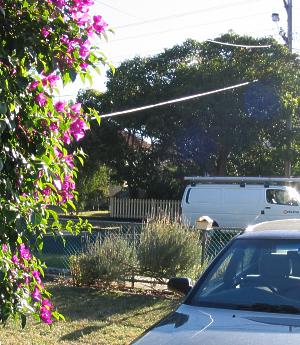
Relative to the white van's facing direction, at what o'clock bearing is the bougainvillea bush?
The bougainvillea bush is roughly at 3 o'clock from the white van.

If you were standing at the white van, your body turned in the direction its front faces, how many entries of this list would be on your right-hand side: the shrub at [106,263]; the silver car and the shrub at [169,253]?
3

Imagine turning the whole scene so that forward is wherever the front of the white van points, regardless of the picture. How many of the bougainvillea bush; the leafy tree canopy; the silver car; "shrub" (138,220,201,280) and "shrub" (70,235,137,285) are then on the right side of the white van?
4

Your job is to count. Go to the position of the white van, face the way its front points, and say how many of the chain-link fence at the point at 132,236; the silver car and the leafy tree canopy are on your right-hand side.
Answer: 2

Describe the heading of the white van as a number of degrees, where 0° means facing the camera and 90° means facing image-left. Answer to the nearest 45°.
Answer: approximately 270°

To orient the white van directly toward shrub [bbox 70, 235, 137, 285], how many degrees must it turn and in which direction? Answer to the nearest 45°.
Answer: approximately 90° to its right

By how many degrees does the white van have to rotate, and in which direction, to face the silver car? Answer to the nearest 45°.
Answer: approximately 90° to its right

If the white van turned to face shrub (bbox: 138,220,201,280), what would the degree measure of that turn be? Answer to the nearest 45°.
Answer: approximately 90° to its right

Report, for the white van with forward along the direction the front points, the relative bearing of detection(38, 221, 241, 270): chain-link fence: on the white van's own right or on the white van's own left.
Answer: on the white van's own right
